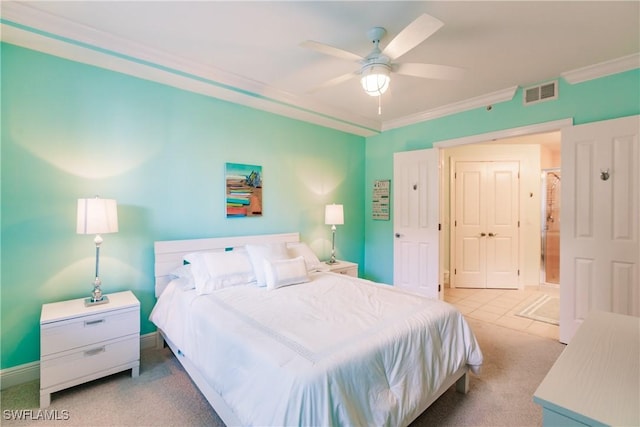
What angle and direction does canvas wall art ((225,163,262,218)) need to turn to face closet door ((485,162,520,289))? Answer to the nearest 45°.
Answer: approximately 45° to its left

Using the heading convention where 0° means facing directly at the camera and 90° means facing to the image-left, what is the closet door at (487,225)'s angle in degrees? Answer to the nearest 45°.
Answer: approximately 0°

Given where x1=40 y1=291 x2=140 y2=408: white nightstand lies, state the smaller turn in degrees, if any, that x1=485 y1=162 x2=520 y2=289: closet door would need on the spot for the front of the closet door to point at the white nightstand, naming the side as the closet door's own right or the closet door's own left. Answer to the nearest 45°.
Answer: approximately 45° to the closet door's own right

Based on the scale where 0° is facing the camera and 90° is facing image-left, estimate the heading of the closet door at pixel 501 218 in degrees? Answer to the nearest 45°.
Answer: approximately 0°

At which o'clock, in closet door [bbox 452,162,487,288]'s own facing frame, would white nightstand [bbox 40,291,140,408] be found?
The white nightstand is roughly at 1 o'clock from the closet door.

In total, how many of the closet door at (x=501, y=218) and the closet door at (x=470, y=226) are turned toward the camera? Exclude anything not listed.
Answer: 2

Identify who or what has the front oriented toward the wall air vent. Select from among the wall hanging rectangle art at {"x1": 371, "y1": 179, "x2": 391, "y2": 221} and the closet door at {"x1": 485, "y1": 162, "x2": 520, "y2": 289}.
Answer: the closet door
